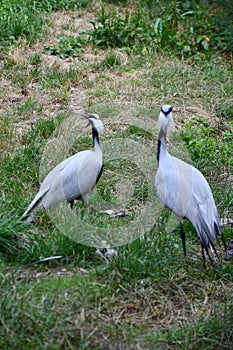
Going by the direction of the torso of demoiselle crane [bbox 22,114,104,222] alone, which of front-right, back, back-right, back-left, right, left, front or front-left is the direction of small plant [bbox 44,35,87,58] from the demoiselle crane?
left

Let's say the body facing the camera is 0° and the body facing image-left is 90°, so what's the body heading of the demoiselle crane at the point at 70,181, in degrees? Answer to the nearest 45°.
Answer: approximately 270°

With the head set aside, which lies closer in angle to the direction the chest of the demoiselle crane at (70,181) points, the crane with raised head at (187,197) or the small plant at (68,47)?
the crane with raised head

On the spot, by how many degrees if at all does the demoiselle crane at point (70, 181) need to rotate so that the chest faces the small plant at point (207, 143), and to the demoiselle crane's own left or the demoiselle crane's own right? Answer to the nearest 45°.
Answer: approximately 45° to the demoiselle crane's own left

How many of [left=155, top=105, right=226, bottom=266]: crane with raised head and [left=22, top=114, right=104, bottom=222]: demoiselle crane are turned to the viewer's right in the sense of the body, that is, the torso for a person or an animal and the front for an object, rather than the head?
1

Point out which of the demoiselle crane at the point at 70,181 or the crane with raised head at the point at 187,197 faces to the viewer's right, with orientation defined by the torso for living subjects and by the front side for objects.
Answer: the demoiselle crane

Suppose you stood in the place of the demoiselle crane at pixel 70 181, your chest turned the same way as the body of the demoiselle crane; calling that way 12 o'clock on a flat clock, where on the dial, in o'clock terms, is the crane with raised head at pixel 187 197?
The crane with raised head is roughly at 1 o'clock from the demoiselle crane.
